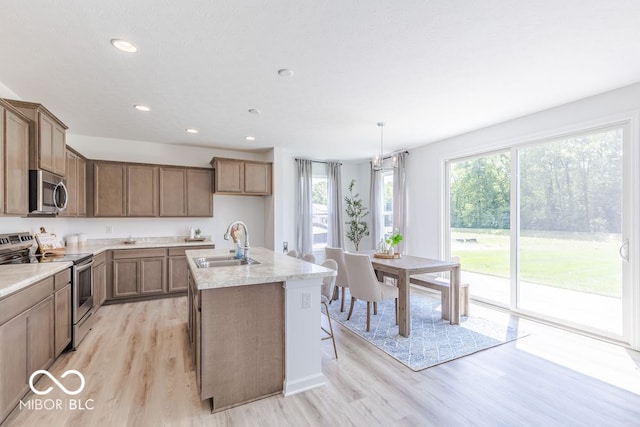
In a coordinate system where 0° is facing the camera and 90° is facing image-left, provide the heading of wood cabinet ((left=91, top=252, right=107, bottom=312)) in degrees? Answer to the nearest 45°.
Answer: approximately 315°

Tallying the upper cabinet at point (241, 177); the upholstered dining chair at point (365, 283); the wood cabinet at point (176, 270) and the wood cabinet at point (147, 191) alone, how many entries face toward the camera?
3

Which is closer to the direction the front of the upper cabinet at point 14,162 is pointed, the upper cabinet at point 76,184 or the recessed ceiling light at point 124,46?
the recessed ceiling light

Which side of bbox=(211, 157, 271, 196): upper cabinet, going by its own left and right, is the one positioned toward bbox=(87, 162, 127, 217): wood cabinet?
right

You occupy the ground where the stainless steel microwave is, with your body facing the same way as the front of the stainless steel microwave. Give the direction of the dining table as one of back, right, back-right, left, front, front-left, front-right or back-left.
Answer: front

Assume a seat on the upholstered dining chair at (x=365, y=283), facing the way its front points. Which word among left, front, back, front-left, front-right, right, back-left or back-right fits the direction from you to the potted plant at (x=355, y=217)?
front-left

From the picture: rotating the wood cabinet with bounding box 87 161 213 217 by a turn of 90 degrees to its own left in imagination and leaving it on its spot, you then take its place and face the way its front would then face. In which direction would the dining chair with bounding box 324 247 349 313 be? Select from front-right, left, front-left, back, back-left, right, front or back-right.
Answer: front-right

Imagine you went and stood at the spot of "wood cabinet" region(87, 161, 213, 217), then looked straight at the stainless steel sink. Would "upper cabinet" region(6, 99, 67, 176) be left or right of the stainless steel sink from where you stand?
right

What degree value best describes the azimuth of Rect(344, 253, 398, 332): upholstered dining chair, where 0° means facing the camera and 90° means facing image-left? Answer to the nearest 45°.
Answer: approximately 225°

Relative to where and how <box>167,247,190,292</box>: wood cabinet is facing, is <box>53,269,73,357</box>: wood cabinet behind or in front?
in front

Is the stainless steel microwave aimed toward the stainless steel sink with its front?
yes

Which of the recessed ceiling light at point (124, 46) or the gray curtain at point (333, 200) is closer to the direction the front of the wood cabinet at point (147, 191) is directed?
the recessed ceiling light

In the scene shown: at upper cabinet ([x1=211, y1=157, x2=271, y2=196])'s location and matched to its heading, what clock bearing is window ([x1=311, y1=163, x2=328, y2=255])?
The window is roughly at 8 o'clock from the upper cabinet.

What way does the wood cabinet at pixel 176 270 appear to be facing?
toward the camera

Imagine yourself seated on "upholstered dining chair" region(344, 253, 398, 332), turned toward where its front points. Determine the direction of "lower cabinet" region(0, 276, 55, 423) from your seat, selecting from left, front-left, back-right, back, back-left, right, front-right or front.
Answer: back

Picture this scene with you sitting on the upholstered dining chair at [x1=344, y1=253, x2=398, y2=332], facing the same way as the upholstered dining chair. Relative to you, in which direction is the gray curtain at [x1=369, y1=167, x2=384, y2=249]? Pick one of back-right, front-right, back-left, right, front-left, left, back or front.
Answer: front-left

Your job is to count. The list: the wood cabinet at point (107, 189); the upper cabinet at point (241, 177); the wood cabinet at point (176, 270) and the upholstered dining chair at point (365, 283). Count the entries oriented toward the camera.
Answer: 3

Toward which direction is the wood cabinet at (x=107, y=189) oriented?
toward the camera
